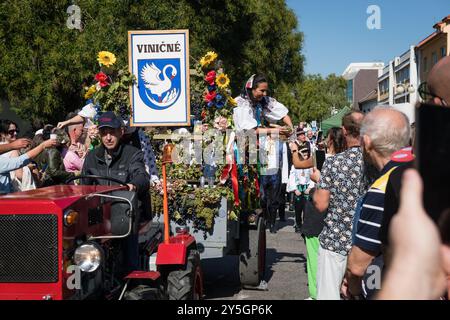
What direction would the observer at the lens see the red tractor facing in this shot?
facing the viewer and to the left of the viewer

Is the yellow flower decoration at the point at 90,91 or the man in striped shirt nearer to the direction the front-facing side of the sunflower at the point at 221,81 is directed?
the man in striped shirt

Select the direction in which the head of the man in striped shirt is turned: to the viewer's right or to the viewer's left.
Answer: to the viewer's left

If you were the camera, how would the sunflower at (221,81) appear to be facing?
facing the viewer

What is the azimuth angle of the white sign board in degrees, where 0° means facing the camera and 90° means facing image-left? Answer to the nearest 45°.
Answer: approximately 0°

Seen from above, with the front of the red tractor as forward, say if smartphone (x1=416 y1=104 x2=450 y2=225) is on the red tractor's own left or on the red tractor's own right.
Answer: on the red tractor's own left

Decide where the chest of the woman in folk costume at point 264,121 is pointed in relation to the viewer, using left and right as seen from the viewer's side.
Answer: facing the viewer and to the right of the viewer

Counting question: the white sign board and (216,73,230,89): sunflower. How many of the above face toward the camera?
2

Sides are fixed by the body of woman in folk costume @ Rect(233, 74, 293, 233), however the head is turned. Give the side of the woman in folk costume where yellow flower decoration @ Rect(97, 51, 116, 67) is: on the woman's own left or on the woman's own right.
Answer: on the woman's own right

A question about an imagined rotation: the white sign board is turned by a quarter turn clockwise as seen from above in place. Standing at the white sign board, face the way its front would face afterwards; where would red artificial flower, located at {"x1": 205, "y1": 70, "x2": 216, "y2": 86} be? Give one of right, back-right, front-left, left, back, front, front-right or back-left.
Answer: back-right

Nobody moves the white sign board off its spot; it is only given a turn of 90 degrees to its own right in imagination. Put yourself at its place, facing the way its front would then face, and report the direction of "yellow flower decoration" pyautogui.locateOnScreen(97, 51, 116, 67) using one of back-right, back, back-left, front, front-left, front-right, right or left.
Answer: front-right

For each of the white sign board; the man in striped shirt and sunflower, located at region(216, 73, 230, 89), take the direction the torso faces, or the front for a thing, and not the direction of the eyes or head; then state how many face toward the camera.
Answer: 2

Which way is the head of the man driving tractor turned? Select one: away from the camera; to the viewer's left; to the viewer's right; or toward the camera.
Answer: toward the camera

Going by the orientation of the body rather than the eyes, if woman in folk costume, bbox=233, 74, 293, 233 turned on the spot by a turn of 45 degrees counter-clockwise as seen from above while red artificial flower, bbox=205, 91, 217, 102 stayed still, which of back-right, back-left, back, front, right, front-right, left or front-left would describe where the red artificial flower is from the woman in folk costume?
back-right

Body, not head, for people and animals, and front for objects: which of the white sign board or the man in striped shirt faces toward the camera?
the white sign board

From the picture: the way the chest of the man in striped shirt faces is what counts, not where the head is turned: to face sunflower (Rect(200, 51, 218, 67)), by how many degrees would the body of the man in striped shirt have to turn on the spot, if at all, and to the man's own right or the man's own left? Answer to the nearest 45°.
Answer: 0° — they already face it

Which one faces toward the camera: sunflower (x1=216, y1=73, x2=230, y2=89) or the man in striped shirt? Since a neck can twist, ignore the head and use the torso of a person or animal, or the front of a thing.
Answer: the sunflower

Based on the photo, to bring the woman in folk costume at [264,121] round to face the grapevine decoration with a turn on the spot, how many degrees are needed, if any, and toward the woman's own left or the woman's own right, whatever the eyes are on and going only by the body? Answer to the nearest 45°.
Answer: approximately 90° to the woman's own right

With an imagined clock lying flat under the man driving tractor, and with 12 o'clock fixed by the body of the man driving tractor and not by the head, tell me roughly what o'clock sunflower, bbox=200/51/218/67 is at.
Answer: The sunflower is roughly at 6 o'clock from the man driving tractor.

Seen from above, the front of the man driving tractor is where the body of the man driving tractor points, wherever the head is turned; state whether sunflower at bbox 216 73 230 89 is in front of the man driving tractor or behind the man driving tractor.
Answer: behind
